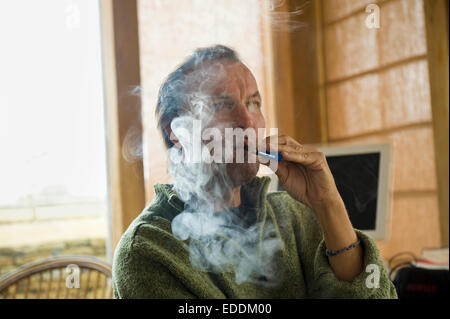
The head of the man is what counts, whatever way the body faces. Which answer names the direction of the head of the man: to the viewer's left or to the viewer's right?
to the viewer's right

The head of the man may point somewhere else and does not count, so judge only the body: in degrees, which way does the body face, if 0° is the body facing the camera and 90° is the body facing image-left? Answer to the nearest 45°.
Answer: approximately 315°
